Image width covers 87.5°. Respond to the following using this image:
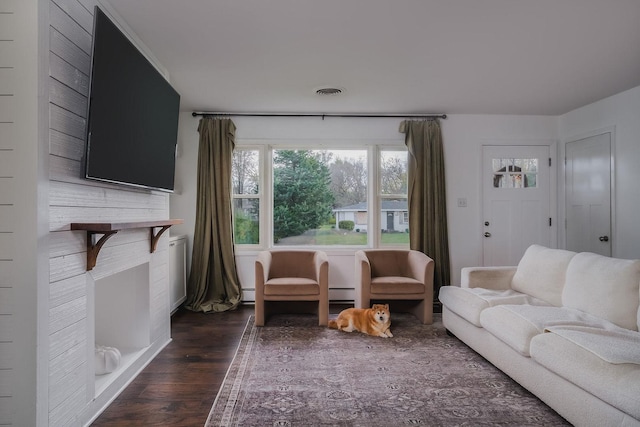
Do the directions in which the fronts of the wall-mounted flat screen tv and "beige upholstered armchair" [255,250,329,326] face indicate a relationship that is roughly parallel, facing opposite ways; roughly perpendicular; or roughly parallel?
roughly perpendicular

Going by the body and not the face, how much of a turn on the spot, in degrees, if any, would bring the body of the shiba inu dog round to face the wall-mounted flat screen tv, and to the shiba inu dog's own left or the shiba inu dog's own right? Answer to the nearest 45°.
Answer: approximately 90° to the shiba inu dog's own right

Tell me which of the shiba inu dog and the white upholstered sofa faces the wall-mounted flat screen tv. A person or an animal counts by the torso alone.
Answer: the white upholstered sofa

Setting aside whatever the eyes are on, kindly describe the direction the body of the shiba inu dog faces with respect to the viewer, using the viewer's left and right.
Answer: facing the viewer and to the right of the viewer

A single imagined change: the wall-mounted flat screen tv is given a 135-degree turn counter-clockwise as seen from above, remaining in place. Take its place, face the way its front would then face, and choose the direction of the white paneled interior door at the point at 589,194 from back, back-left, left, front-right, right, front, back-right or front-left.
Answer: right

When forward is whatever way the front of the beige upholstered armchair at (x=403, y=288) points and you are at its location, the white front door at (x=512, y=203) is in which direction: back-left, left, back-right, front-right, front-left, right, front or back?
back

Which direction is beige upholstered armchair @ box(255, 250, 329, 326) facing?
toward the camera

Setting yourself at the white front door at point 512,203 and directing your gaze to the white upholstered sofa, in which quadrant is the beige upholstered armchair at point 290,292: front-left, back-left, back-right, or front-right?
front-right

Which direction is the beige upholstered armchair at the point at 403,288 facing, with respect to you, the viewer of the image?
facing the viewer and to the left of the viewer

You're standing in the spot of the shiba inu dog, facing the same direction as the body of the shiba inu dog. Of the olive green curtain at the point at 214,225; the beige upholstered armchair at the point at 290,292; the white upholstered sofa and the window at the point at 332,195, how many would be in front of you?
1

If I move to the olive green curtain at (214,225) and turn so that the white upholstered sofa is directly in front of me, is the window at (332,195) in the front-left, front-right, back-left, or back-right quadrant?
front-left

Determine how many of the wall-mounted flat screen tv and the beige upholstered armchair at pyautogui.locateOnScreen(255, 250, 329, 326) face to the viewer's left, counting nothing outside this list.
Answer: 0

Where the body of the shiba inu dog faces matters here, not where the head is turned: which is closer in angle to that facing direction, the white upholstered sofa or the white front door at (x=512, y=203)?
the white upholstered sofa

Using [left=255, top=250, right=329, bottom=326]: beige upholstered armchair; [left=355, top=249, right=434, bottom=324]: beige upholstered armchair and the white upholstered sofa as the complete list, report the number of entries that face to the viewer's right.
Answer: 0
